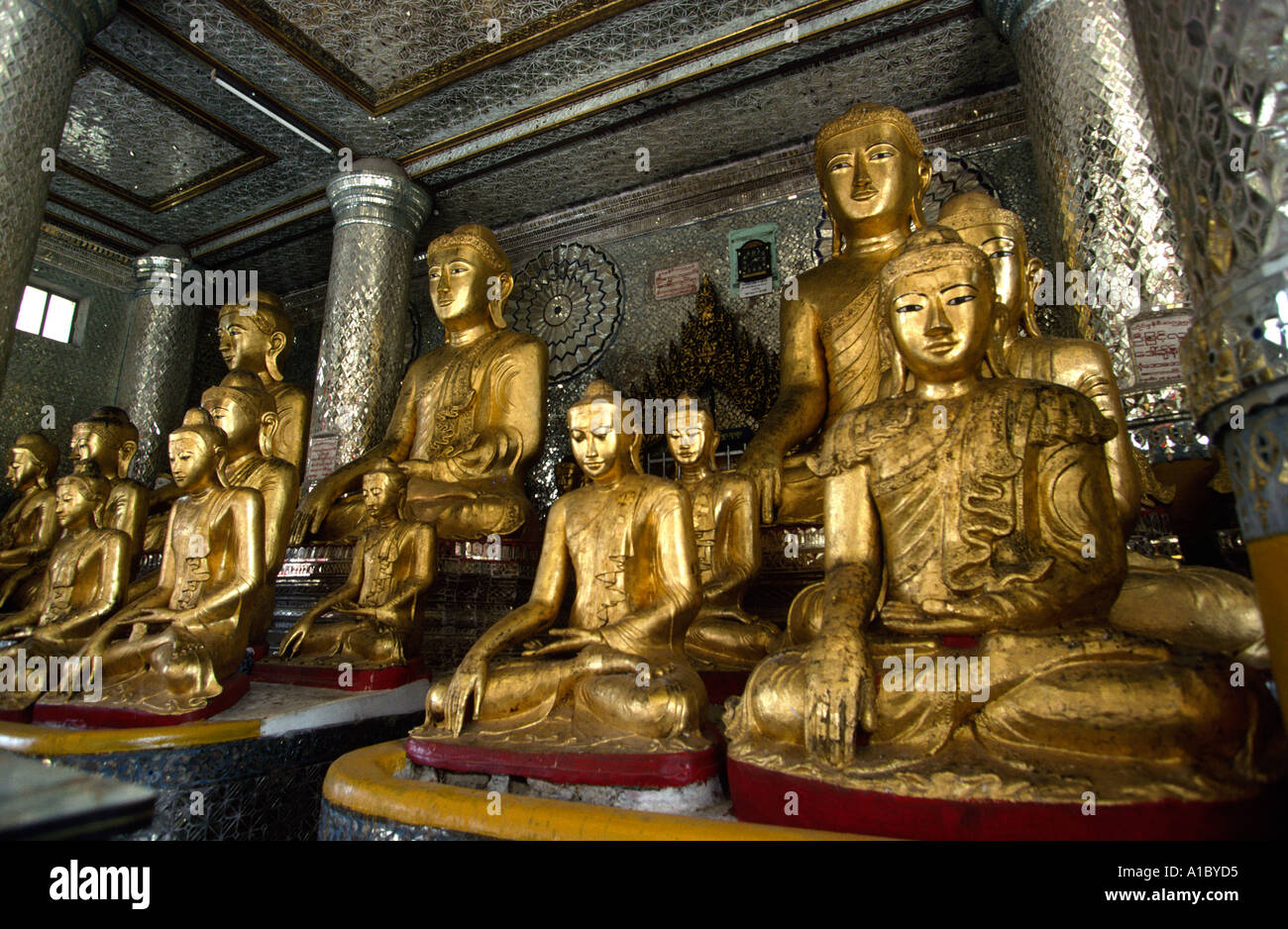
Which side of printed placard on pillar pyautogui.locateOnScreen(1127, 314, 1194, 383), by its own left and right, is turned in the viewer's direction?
front

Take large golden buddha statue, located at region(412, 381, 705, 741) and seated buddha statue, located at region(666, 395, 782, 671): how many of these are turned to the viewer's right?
0

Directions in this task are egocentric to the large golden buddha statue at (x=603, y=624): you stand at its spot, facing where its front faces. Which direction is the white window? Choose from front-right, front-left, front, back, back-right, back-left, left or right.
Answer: right

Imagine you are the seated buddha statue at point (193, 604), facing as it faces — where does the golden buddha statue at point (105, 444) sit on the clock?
The golden buddha statue is roughly at 4 o'clock from the seated buddha statue.

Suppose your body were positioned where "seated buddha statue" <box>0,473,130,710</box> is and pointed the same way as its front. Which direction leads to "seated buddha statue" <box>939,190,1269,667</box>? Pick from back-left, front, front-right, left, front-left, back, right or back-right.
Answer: left

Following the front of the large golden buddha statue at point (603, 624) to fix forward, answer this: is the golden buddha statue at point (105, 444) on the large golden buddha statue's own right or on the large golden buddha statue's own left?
on the large golden buddha statue's own right

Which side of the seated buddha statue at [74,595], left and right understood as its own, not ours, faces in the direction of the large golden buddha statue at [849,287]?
left

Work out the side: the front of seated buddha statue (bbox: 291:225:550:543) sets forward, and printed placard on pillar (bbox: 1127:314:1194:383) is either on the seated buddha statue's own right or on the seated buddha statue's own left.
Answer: on the seated buddha statue's own left

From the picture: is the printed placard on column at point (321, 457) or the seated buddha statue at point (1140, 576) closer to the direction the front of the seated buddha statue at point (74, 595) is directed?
the seated buddha statue

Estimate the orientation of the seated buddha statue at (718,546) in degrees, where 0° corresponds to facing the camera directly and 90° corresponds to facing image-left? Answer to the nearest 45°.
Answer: approximately 45°

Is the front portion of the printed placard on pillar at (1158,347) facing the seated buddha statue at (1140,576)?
yes

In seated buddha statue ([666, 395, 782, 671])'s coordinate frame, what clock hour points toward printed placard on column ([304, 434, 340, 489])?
The printed placard on column is roughly at 3 o'clock from the seated buddha statue.
